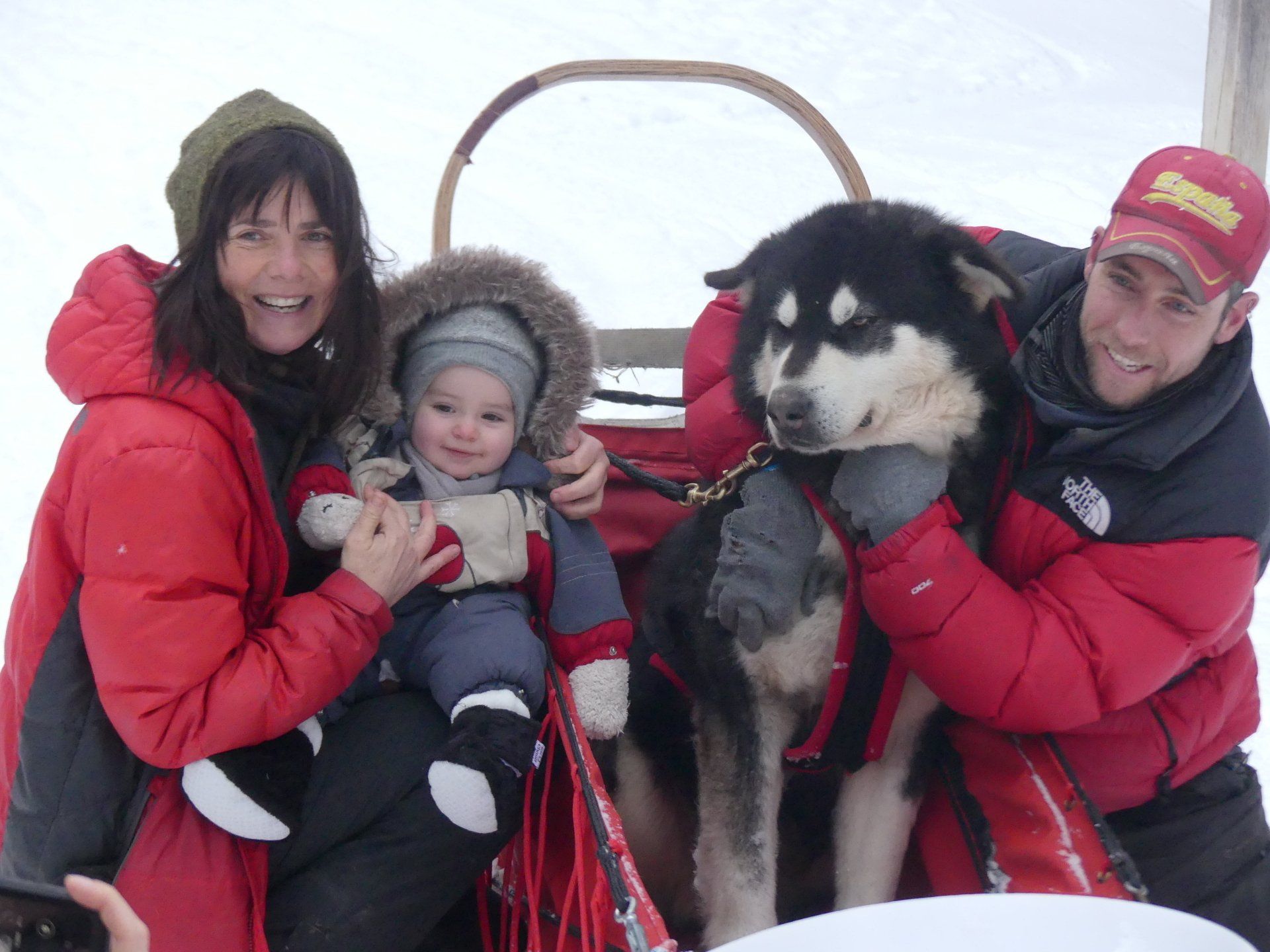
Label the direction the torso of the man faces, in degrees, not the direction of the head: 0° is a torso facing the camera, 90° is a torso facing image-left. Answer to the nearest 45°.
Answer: approximately 45°

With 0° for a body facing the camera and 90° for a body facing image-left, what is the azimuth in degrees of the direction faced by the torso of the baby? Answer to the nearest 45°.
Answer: approximately 0°

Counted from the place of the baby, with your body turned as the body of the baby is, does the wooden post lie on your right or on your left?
on your left

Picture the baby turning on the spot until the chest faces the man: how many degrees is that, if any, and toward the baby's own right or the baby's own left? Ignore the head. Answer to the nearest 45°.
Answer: approximately 45° to the baby's own left

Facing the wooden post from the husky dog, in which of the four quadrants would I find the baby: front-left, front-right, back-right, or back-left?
back-left
